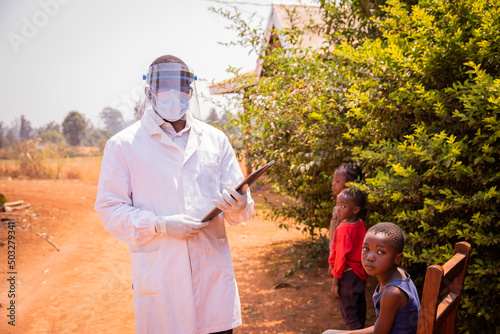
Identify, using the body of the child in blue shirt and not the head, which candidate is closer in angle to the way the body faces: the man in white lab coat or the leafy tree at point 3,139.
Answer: the man in white lab coat

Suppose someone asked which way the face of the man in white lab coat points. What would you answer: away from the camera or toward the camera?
toward the camera
